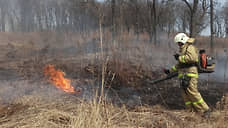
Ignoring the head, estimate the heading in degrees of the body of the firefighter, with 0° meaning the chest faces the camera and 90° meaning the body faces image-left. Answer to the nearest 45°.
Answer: approximately 90°
